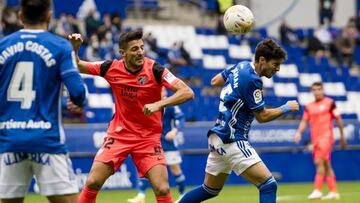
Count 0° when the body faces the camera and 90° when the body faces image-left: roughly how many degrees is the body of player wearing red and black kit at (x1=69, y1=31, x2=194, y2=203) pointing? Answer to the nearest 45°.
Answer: approximately 0°

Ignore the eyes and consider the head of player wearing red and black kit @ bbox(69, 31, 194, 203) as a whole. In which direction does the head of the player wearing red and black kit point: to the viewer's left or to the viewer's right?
to the viewer's right

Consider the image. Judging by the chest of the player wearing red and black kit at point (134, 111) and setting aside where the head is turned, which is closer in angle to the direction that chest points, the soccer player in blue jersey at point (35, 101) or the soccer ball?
the soccer player in blue jersey

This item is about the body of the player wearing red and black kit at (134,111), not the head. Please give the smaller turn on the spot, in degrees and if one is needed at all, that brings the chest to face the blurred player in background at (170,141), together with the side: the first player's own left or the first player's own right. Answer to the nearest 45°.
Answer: approximately 180°

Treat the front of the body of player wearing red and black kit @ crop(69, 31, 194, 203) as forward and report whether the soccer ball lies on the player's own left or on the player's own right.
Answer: on the player's own left

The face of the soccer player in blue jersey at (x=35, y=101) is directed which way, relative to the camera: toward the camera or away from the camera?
away from the camera

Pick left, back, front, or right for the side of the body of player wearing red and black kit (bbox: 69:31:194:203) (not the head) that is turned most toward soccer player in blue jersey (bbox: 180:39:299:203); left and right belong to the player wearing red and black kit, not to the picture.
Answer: left
